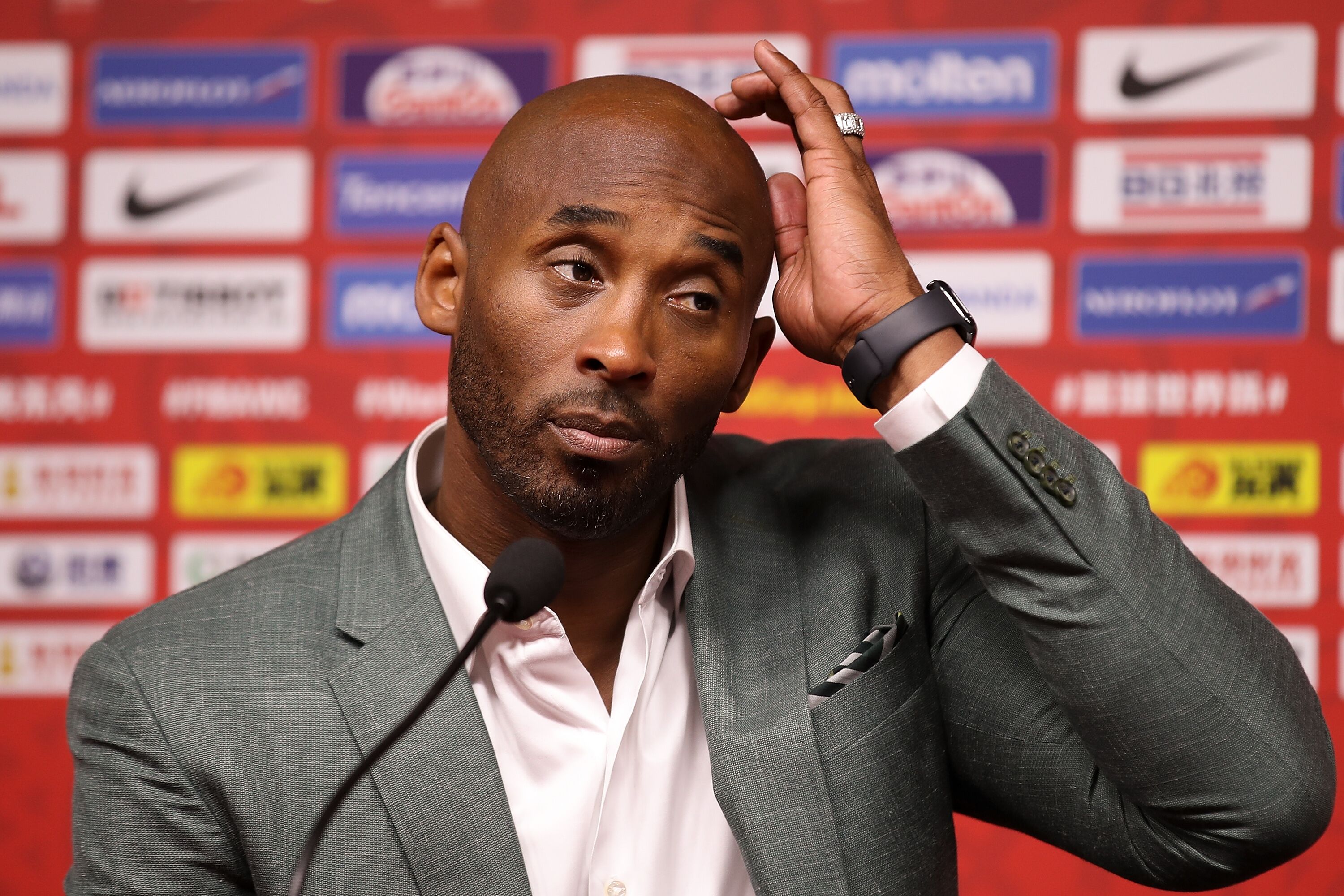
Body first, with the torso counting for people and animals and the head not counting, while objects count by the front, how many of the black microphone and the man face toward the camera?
1

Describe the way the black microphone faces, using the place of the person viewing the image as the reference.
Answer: facing away from the viewer and to the right of the viewer
